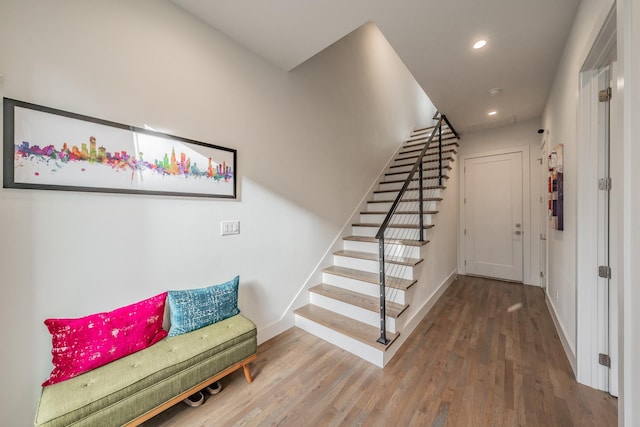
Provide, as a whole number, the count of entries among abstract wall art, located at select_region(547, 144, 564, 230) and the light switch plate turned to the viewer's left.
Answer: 1

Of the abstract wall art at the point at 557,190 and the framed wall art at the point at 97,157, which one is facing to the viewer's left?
the abstract wall art at the point at 557,190

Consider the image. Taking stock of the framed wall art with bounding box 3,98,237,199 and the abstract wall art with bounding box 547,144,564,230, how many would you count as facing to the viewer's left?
1

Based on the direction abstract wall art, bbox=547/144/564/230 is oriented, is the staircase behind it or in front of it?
in front

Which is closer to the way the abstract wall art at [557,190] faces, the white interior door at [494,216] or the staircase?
the staircase

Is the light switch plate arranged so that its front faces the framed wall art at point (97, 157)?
no

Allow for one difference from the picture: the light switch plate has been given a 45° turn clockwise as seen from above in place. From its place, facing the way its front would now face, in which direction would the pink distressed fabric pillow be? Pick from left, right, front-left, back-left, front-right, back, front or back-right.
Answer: front-right

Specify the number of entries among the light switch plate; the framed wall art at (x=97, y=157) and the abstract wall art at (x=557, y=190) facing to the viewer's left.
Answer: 1

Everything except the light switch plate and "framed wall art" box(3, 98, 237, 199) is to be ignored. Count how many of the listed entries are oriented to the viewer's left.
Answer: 0

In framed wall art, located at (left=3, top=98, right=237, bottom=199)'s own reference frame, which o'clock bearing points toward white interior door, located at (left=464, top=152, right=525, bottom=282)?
The white interior door is roughly at 11 o'clock from the framed wall art.

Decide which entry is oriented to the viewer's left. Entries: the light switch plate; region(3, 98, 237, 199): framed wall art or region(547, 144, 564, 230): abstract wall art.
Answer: region(547, 144, 564, 230): abstract wall art

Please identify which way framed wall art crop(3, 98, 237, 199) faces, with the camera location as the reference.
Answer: facing the viewer and to the right of the viewer

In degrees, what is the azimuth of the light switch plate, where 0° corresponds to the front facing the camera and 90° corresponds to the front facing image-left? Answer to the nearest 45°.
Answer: approximately 315°

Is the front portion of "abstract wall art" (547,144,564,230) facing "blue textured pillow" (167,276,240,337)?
no

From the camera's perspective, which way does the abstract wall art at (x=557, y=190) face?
to the viewer's left

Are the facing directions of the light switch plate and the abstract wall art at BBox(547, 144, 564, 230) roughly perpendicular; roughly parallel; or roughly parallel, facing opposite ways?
roughly parallel, facing opposite ways

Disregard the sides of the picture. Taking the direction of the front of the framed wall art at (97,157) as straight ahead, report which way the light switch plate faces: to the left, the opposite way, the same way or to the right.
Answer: the same way

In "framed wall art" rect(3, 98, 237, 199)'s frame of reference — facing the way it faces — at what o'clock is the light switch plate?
The light switch plate is roughly at 10 o'clock from the framed wall art.

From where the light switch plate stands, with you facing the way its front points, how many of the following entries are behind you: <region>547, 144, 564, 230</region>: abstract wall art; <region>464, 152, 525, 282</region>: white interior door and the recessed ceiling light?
0
